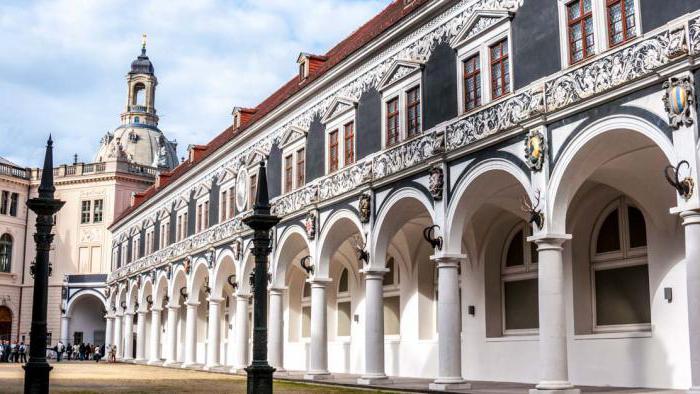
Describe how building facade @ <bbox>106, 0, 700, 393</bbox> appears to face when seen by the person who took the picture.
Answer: facing the viewer and to the left of the viewer

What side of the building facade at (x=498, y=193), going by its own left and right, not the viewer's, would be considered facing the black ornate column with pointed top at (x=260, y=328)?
front

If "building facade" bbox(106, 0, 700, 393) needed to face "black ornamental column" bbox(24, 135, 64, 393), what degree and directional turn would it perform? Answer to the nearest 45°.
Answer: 0° — it already faces it

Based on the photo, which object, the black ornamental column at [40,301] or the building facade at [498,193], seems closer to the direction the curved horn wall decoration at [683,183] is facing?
the black ornamental column

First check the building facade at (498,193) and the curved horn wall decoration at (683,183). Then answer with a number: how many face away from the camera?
0

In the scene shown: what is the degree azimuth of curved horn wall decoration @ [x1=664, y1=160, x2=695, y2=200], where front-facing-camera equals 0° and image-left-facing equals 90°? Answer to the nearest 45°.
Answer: approximately 45°

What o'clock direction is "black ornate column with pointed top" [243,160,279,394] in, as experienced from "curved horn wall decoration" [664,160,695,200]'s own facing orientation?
The black ornate column with pointed top is roughly at 1 o'clock from the curved horn wall decoration.

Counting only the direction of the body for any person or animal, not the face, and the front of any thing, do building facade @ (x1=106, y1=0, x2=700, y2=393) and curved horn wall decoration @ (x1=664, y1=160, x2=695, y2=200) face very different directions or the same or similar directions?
same or similar directions
